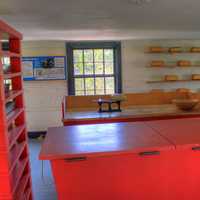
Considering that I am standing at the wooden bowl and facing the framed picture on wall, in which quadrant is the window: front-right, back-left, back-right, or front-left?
front-right

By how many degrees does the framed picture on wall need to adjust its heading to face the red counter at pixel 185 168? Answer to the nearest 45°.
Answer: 0° — it already faces it

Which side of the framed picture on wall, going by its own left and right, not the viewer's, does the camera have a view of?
front

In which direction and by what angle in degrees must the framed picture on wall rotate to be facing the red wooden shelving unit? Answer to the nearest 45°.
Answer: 0° — it already faces it

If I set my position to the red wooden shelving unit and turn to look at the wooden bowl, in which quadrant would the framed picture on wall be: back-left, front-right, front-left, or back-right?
front-left

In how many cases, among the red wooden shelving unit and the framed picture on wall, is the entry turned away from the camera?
0

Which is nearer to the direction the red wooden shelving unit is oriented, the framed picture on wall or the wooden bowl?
the wooden bowl

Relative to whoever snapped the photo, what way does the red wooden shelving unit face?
facing the viewer and to the right of the viewer

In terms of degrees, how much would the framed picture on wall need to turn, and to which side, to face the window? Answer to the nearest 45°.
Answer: approximately 90° to its left

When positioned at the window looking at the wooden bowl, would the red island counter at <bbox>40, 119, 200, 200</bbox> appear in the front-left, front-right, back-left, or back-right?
front-right

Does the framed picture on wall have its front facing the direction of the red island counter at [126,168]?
yes
